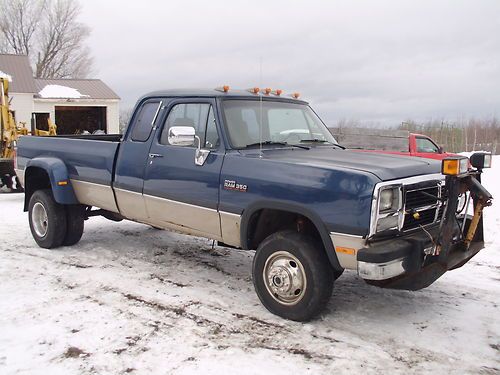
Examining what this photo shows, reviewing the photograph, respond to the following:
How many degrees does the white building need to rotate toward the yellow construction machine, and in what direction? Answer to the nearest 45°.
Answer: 0° — it already faces it

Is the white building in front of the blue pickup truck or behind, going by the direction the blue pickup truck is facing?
behind

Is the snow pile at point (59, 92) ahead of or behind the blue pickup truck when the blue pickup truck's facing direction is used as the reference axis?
behind

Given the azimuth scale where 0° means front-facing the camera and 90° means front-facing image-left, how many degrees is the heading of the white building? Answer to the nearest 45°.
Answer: approximately 0°

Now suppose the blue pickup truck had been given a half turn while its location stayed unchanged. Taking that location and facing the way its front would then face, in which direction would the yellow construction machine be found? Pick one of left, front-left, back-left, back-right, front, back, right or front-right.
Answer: front

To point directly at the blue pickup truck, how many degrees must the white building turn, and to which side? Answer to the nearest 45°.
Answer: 0° — it already faces it

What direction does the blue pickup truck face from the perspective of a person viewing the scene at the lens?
facing the viewer and to the right of the viewer

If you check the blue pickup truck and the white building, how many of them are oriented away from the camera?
0
